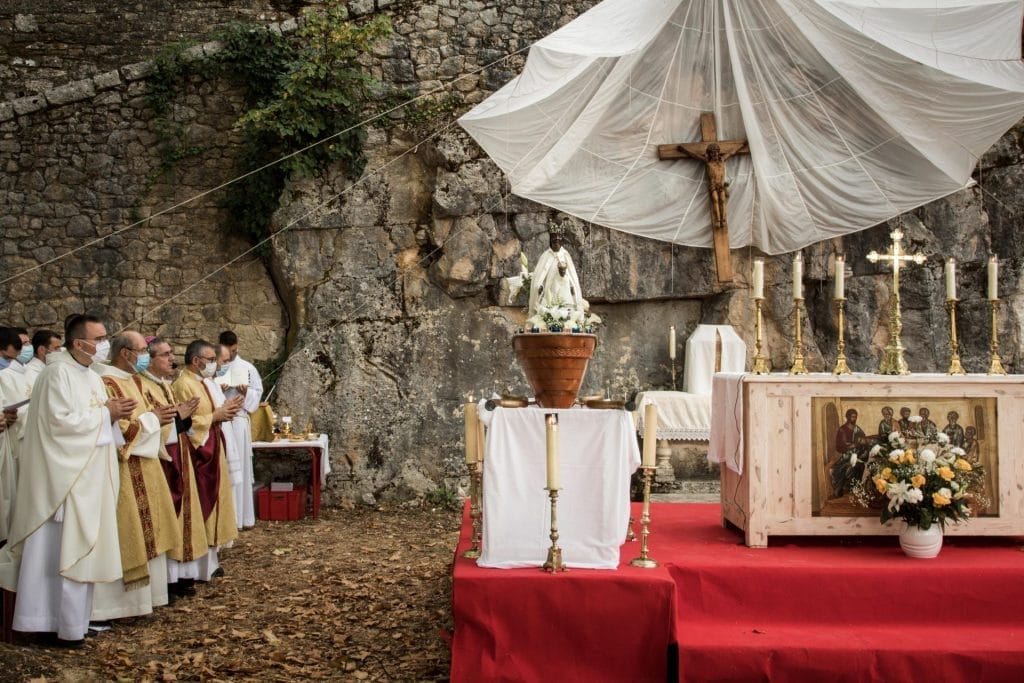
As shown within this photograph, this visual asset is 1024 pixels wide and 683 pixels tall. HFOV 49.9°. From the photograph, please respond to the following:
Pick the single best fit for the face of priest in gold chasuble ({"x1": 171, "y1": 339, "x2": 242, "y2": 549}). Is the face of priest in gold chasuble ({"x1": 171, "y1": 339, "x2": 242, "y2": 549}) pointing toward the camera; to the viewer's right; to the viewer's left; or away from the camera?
to the viewer's right

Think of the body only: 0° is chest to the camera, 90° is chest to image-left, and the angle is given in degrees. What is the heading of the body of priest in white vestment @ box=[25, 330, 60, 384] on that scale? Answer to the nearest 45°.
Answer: approximately 270°

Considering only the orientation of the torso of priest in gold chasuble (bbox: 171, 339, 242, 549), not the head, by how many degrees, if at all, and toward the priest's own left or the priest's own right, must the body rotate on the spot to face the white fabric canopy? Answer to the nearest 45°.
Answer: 0° — they already face it

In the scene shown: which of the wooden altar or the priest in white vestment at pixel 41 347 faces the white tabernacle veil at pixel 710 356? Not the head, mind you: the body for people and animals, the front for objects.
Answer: the priest in white vestment

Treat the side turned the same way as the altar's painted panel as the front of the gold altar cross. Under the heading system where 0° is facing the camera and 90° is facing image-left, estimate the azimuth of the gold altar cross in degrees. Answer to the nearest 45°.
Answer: approximately 0°

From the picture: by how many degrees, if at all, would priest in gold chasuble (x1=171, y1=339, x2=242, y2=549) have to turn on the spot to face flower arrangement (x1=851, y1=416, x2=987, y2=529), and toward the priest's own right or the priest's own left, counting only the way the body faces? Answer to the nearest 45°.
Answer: approximately 45° to the priest's own right

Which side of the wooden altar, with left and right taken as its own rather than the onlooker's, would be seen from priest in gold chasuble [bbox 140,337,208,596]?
right

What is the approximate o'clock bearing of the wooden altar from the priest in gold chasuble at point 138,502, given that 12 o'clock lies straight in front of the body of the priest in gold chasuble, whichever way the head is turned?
The wooden altar is roughly at 1 o'clock from the priest in gold chasuble.

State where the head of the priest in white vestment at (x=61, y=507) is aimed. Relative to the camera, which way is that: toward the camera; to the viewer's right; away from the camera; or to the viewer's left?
to the viewer's right

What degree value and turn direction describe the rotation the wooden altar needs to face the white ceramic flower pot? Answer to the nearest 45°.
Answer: approximately 45° to its left

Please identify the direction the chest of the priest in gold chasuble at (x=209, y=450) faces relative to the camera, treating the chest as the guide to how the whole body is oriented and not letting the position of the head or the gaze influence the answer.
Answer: to the viewer's right

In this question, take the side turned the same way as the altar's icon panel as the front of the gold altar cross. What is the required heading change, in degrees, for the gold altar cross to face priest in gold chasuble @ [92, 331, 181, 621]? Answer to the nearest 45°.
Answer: approximately 90° to its right

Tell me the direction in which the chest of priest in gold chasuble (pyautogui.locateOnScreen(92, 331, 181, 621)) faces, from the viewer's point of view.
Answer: to the viewer's right

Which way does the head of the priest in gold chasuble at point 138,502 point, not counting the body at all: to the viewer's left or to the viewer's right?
to the viewer's right
